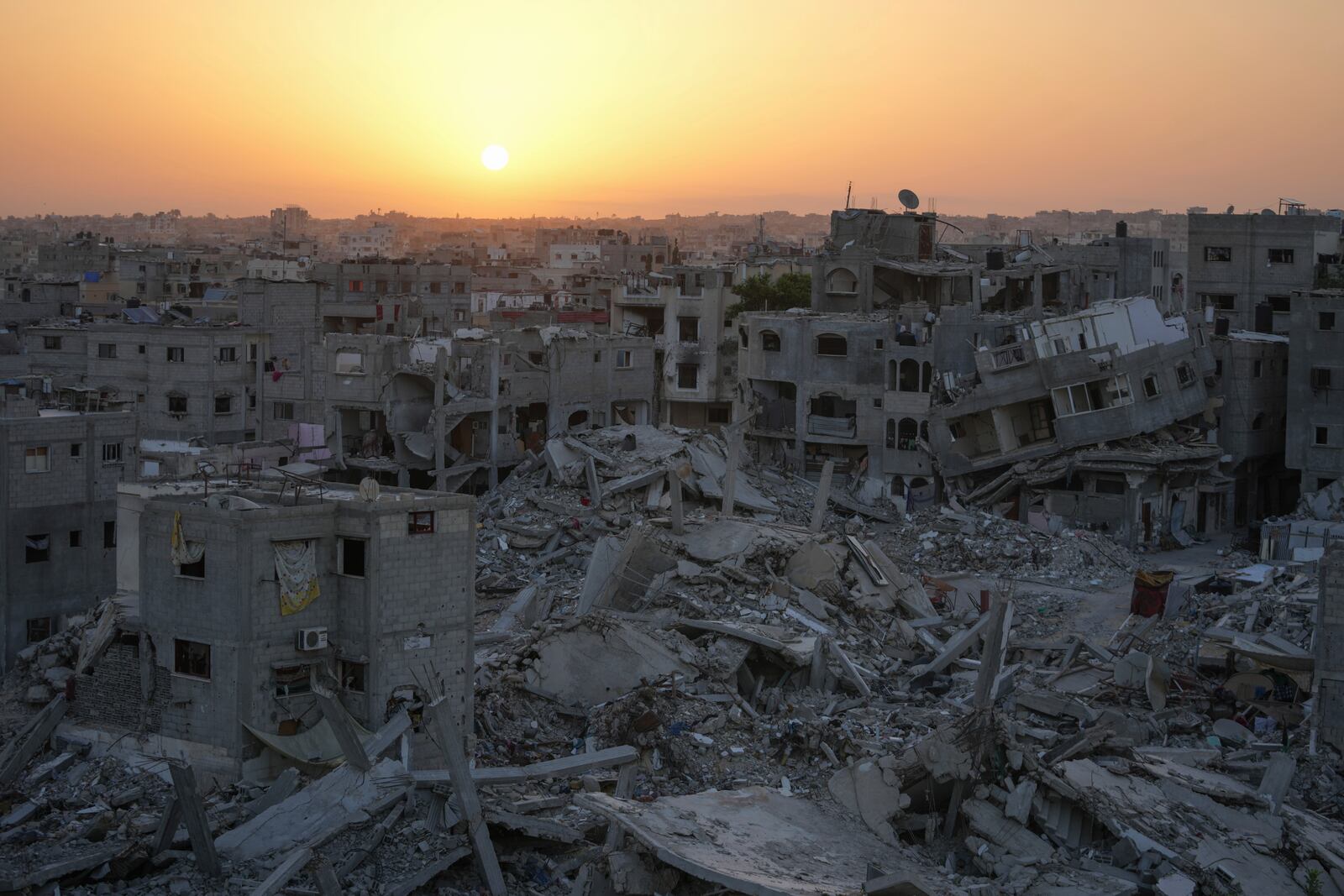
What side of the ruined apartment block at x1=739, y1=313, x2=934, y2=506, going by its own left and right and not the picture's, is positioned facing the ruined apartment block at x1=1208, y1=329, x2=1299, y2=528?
left

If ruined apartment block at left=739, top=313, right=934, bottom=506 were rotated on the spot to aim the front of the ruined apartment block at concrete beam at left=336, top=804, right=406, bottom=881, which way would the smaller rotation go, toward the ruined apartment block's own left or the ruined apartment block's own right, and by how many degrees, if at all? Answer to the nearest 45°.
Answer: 0° — it already faces it

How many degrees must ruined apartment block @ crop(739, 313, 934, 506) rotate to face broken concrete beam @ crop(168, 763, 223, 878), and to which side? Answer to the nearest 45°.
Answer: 0° — it already faces it

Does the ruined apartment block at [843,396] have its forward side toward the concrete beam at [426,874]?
yes

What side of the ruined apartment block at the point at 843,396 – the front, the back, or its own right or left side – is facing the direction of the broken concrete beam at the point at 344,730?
front

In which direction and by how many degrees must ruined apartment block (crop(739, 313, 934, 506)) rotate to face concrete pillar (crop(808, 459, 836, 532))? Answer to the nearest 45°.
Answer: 0° — it already faces it

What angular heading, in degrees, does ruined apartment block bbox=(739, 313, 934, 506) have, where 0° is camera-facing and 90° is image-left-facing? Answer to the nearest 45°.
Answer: approximately 0°

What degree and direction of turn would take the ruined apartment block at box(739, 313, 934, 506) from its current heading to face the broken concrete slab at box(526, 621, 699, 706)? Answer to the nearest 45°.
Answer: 0° — it already faces it

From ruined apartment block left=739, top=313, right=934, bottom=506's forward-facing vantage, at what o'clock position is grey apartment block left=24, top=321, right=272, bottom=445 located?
grey apartment block left=24, top=321, right=272, bottom=445 is roughly at 3 o'clock from ruined apartment block left=739, top=313, right=934, bottom=506.

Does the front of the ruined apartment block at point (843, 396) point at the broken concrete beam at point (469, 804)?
yes

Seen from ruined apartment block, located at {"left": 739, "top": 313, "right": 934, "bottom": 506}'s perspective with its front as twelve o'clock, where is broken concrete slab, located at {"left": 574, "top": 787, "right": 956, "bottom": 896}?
The broken concrete slab is roughly at 12 o'clock from the ruined apartment block.

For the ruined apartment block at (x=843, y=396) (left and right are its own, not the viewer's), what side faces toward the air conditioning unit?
front

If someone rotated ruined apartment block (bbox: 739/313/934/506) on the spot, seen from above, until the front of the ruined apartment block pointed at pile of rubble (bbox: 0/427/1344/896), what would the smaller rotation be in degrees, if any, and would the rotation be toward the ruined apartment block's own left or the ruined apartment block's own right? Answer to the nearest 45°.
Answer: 0° — it already faces it

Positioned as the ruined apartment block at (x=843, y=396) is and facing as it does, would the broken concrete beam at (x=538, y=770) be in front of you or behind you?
in front
